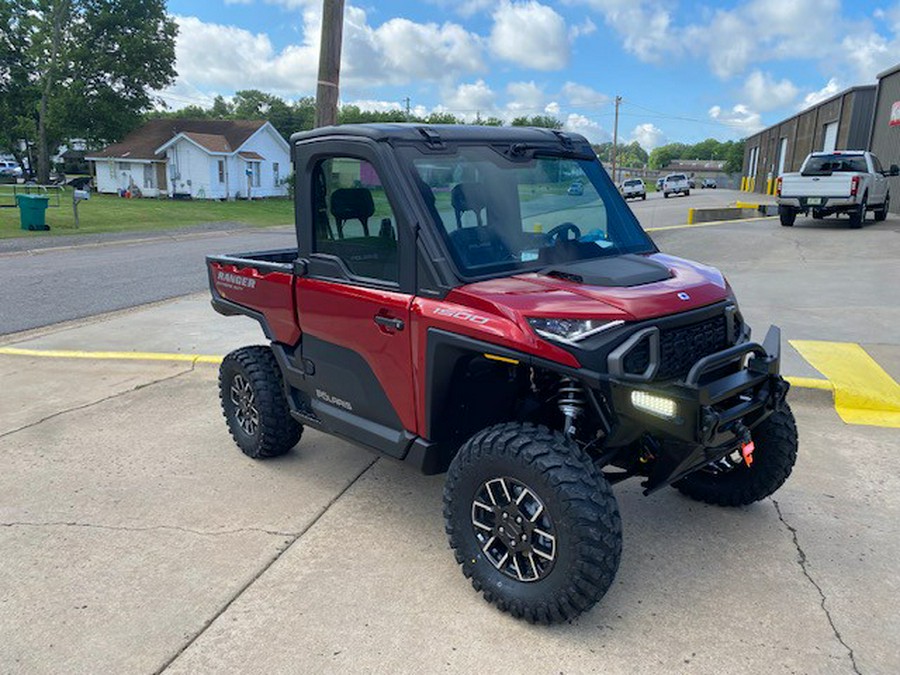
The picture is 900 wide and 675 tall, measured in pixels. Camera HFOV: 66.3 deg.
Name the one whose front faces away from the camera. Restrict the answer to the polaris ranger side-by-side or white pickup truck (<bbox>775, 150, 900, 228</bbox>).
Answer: the white pickup truck

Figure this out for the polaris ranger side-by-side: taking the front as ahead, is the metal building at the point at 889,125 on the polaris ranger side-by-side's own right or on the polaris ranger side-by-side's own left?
on the polaris ranger side-by-side's own left

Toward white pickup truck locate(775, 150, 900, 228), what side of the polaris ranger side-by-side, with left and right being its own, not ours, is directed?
left

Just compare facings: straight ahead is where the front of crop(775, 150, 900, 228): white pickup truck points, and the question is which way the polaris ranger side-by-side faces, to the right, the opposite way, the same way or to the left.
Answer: to the right

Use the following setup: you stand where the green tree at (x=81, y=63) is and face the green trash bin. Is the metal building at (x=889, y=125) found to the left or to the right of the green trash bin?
left

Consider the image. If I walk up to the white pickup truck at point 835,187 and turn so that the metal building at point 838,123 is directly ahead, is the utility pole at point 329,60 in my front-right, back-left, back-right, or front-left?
back-left

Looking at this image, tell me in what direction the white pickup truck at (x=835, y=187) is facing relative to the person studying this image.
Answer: facing away from the viewer

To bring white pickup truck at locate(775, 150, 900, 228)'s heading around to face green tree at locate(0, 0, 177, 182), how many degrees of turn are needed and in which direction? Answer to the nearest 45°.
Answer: approximately 90° to its left

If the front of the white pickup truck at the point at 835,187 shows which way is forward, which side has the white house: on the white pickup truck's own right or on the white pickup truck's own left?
on the white pickup truck's own left

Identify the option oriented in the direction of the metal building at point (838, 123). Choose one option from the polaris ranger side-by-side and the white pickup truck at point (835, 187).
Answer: the white pickup truck

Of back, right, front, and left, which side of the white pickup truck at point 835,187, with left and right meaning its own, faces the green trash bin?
left

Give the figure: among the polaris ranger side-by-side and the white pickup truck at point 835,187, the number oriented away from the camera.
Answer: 1

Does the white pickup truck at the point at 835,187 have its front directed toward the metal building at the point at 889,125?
yes

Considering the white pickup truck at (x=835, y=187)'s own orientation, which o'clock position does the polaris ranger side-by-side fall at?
The polaris ranger side-by-side is roughly at 6 o'clock from the white pickup truck.

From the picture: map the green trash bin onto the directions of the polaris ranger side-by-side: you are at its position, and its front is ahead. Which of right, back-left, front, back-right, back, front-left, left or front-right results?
back
